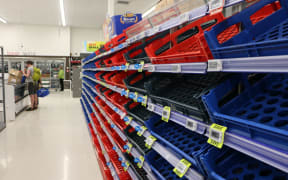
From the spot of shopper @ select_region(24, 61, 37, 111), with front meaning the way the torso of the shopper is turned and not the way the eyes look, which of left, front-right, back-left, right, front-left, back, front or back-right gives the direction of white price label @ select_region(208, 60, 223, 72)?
left

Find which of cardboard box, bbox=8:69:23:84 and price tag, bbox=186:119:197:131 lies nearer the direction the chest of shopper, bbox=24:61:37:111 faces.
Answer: the cardboard box

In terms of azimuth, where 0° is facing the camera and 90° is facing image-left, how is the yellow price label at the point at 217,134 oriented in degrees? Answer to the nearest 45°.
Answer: approximately 45°

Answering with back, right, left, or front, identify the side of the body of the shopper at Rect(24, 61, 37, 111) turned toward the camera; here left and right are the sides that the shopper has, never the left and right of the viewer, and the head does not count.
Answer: left

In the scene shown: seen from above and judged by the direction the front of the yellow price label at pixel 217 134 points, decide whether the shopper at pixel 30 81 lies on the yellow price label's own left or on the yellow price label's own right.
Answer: on the yellow price label's own right

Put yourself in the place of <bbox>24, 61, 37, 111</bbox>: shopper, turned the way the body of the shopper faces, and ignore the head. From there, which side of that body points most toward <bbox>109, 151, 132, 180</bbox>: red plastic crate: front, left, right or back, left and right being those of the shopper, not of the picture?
left

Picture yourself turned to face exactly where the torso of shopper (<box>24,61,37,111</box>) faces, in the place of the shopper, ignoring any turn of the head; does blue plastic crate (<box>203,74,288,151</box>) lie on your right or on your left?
on your left

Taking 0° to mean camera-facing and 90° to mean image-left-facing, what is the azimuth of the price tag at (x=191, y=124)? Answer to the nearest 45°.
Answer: approximately 45°

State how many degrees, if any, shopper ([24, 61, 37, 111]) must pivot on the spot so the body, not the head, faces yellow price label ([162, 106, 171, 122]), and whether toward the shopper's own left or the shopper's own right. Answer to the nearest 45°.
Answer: approximately 90° to the shopper's own left
